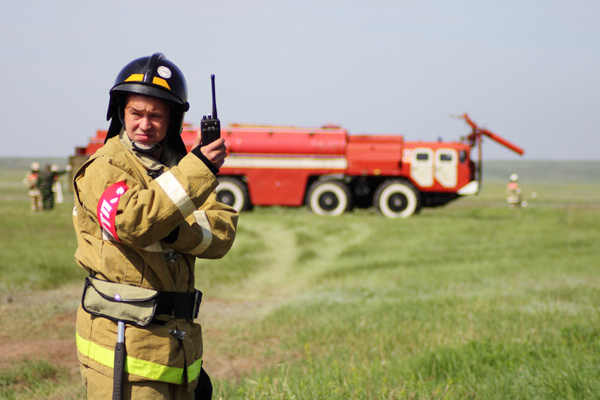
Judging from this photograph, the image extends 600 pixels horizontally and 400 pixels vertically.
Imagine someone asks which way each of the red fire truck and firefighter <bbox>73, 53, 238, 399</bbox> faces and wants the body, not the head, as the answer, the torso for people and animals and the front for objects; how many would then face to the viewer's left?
0

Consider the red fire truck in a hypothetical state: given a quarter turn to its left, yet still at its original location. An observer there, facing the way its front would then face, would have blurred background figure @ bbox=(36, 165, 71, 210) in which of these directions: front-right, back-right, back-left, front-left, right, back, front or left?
left

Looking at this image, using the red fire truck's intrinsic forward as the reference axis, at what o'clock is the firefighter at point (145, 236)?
The firefighter is roughly at 3 o'clock from the red fire truck.

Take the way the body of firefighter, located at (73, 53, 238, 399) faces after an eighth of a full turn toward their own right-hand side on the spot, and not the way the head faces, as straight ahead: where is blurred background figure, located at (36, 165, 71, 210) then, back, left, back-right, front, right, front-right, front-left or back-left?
back

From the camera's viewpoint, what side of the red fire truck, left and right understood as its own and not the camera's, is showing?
right
